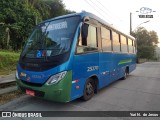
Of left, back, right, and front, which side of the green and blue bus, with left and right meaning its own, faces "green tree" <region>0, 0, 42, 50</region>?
right
